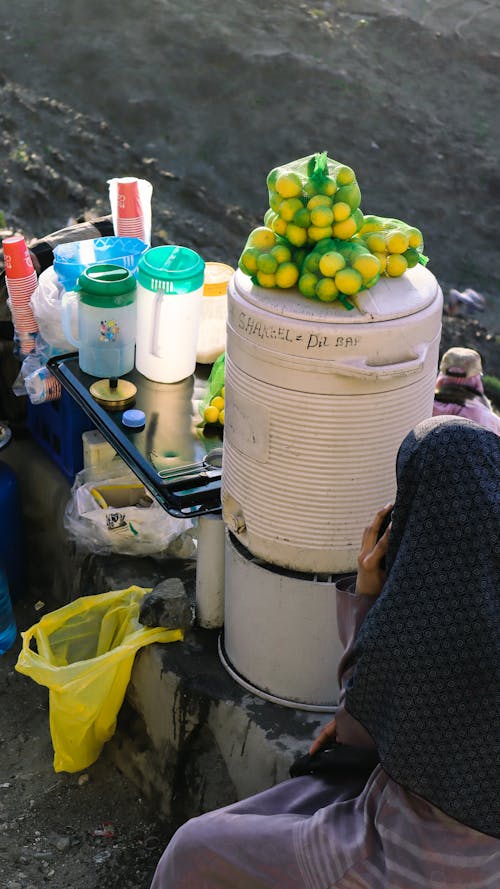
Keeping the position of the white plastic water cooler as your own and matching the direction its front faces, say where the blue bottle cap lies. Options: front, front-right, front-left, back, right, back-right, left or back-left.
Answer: right

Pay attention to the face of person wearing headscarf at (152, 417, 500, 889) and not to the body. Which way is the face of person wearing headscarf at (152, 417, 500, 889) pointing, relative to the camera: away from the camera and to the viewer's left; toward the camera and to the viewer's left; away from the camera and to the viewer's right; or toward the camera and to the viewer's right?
away from the camera and to the viewer's left

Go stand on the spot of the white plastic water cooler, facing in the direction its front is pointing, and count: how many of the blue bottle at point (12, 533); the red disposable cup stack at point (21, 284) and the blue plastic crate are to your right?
3

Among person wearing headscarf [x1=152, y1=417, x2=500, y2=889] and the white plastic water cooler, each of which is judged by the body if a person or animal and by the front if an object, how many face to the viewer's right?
0

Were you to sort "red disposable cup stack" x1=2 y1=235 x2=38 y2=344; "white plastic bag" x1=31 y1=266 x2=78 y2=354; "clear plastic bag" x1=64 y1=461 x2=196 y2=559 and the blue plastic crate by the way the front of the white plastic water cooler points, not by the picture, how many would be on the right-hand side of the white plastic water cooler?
4

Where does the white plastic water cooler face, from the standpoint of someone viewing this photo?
facing the viewer and to the left of the viewer

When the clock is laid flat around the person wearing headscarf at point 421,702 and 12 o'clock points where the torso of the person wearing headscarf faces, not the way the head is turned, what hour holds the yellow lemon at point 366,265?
The yellow lemon is roughly at 1 o'clock from the person wearing headscarf.

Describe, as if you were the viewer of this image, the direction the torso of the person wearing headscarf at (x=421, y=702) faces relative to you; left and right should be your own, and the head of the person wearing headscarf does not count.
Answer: facing away from the viewer and to the left of the viewer

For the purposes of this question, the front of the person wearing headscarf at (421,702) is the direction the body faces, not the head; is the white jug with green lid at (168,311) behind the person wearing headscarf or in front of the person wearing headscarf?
in front

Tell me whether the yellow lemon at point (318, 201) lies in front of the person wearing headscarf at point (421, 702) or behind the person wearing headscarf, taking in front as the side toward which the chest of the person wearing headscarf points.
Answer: in front
